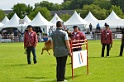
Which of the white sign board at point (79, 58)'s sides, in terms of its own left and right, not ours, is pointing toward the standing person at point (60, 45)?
right

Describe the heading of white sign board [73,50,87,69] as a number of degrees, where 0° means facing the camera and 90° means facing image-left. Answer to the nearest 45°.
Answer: approximately 315°
